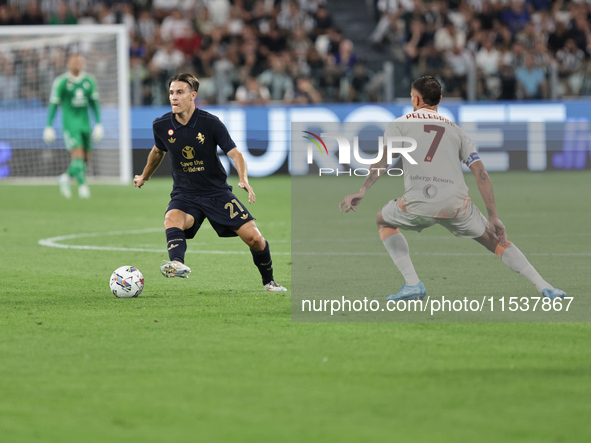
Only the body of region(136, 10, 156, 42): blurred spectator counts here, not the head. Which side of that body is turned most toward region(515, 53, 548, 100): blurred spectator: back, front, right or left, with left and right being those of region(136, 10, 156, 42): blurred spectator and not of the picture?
left

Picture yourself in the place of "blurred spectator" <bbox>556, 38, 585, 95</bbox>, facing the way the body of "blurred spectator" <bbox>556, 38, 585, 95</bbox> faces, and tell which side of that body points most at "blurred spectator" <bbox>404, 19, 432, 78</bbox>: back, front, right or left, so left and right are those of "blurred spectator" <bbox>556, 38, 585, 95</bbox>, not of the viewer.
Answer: right

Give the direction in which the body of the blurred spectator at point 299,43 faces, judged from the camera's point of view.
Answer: toward the camera

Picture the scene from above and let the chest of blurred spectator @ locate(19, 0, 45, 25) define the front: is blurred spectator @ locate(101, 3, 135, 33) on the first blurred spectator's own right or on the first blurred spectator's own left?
on the first blurred spectator's own left

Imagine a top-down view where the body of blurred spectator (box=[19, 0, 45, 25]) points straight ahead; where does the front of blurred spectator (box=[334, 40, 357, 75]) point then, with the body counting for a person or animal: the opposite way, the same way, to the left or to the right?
the same way

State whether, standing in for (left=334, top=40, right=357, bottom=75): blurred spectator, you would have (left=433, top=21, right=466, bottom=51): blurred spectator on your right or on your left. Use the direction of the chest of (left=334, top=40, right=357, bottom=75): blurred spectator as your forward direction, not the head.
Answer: on your left

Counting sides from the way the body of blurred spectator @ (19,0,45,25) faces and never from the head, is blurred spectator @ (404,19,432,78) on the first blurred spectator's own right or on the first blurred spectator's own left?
on the first blurred spectator's own left

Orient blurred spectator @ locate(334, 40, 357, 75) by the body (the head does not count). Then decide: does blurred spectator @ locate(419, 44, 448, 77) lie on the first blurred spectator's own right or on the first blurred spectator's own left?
on the first blurred spectator's own left

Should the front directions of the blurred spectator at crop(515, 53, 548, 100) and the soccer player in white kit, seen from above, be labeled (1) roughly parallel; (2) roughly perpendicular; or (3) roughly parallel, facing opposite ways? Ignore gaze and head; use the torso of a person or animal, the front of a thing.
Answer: roughly parallel, facing opposite ways

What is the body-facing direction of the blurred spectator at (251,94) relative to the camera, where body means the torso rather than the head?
toward the camera

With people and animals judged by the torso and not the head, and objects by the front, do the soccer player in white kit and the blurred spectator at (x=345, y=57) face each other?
yes

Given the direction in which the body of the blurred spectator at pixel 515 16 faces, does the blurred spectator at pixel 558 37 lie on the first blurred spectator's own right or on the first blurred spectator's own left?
on the first blurred spectator's own left

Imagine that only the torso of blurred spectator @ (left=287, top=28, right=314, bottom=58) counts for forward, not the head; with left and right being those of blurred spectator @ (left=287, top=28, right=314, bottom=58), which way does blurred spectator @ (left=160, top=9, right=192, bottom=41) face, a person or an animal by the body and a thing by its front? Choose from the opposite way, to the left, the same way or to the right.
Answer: the same way

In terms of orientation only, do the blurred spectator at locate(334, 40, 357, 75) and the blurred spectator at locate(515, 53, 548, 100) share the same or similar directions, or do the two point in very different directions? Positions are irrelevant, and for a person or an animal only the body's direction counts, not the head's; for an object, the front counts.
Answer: same or similar directions

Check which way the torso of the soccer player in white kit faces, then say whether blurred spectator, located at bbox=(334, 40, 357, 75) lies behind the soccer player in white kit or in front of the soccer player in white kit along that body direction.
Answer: in front

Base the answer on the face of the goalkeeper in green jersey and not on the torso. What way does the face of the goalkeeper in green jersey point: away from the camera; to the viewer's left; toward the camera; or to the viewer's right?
toward the camera

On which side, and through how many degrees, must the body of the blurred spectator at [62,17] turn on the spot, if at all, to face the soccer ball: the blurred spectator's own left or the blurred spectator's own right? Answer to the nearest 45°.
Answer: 0° — they already face it

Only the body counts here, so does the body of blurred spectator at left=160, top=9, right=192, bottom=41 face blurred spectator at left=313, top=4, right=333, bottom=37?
no

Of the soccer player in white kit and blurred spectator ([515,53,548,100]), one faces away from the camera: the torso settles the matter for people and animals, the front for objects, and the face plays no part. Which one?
the soccer player in white kit

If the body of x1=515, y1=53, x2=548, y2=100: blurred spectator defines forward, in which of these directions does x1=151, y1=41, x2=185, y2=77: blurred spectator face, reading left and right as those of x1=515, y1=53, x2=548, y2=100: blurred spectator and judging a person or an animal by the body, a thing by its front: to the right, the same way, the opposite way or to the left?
the same way
